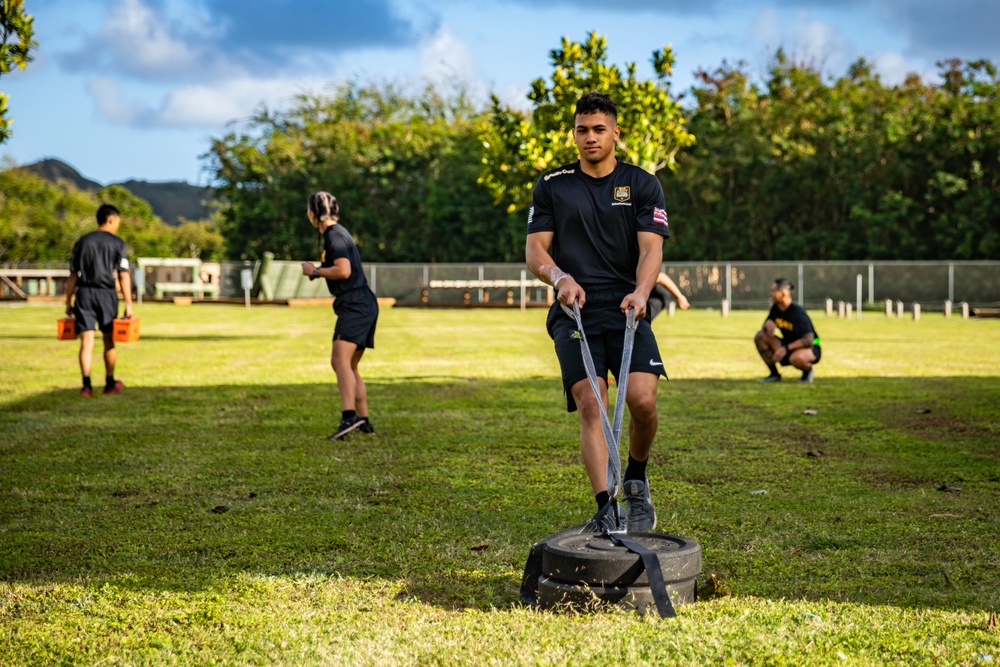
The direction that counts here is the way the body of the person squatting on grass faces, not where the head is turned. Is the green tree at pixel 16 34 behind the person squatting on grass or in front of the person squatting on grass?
in front

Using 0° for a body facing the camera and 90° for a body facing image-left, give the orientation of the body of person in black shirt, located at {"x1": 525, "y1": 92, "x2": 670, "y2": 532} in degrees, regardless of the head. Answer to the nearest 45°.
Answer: approximately 0°

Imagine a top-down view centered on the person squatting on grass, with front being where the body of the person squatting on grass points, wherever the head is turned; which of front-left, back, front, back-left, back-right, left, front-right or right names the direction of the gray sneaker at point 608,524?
front-left

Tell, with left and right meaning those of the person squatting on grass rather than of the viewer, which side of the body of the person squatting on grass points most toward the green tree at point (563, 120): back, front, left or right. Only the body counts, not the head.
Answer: right

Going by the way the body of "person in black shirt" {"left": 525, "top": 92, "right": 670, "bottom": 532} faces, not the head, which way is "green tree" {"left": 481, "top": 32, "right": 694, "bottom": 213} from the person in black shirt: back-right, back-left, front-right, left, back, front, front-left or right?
back
